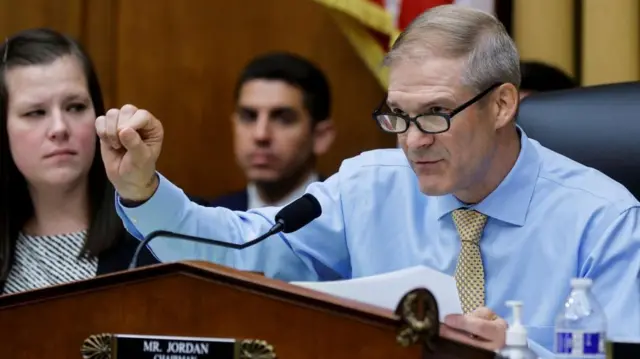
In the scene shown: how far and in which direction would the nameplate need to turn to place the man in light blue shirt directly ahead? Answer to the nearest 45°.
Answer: approximately 135° to its left

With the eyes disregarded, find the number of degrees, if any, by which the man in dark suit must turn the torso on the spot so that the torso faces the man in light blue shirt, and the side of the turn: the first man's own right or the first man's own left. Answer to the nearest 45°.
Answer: approximately 45° to the first man's own left

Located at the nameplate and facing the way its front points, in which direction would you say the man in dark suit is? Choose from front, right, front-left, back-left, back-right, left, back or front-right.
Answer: back

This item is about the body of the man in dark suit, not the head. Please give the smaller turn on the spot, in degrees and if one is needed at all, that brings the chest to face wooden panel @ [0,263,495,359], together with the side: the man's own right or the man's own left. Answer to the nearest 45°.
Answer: approximately 45° to the man's own left

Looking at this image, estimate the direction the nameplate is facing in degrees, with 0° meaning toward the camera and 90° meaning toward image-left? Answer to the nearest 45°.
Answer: approximately 0°

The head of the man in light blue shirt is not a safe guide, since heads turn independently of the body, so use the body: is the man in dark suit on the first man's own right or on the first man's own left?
on the first man's own right

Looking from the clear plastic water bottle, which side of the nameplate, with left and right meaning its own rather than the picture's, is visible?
left

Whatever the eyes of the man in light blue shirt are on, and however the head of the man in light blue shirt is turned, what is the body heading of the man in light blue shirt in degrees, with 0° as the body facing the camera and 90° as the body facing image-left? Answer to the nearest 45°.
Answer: approximately 45°
